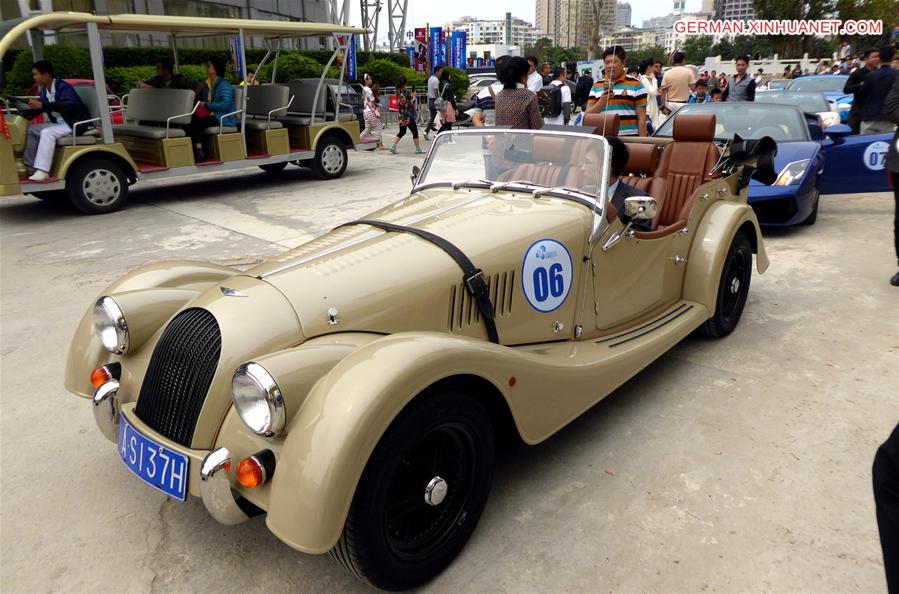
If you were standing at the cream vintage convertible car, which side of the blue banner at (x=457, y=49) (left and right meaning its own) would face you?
front

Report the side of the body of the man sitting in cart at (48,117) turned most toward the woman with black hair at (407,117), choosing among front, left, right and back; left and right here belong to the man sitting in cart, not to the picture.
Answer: back

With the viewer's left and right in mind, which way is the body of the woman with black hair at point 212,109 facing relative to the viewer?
facing the viewer and to the left of the viewer

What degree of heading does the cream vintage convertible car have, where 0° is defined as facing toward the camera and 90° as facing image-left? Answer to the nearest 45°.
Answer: approximately 45°

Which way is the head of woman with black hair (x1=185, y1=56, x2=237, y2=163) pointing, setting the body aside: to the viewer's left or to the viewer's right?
to the viewer's left

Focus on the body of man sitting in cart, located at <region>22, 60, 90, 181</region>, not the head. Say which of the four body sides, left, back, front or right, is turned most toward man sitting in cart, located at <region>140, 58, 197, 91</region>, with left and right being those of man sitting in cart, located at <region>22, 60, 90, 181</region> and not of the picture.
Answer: back

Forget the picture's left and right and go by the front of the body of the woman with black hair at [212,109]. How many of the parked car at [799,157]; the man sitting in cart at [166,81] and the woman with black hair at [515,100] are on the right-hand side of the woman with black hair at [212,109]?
1
